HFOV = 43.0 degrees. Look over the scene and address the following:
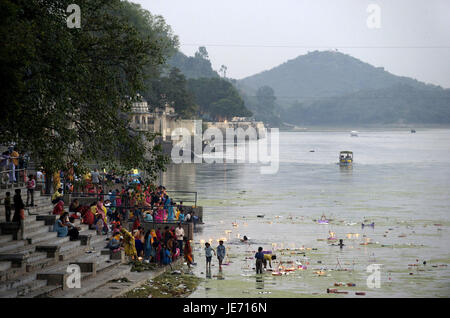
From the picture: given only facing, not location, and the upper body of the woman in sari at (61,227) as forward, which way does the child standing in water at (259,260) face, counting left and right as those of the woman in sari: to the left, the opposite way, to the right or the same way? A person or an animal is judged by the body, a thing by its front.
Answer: to the left

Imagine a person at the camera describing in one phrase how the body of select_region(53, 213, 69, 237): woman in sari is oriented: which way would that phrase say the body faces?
to the viewer's right

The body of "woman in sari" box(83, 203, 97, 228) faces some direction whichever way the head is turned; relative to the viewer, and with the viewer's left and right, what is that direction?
facing to the right of the viewer

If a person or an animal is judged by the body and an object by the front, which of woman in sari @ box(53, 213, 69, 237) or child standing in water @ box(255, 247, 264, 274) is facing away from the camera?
the child standing in water

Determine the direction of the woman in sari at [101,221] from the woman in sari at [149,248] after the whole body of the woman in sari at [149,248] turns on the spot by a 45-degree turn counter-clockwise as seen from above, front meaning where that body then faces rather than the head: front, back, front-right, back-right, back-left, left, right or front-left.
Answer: left

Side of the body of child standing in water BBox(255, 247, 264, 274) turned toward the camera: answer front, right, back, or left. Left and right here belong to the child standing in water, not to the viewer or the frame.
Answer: back
